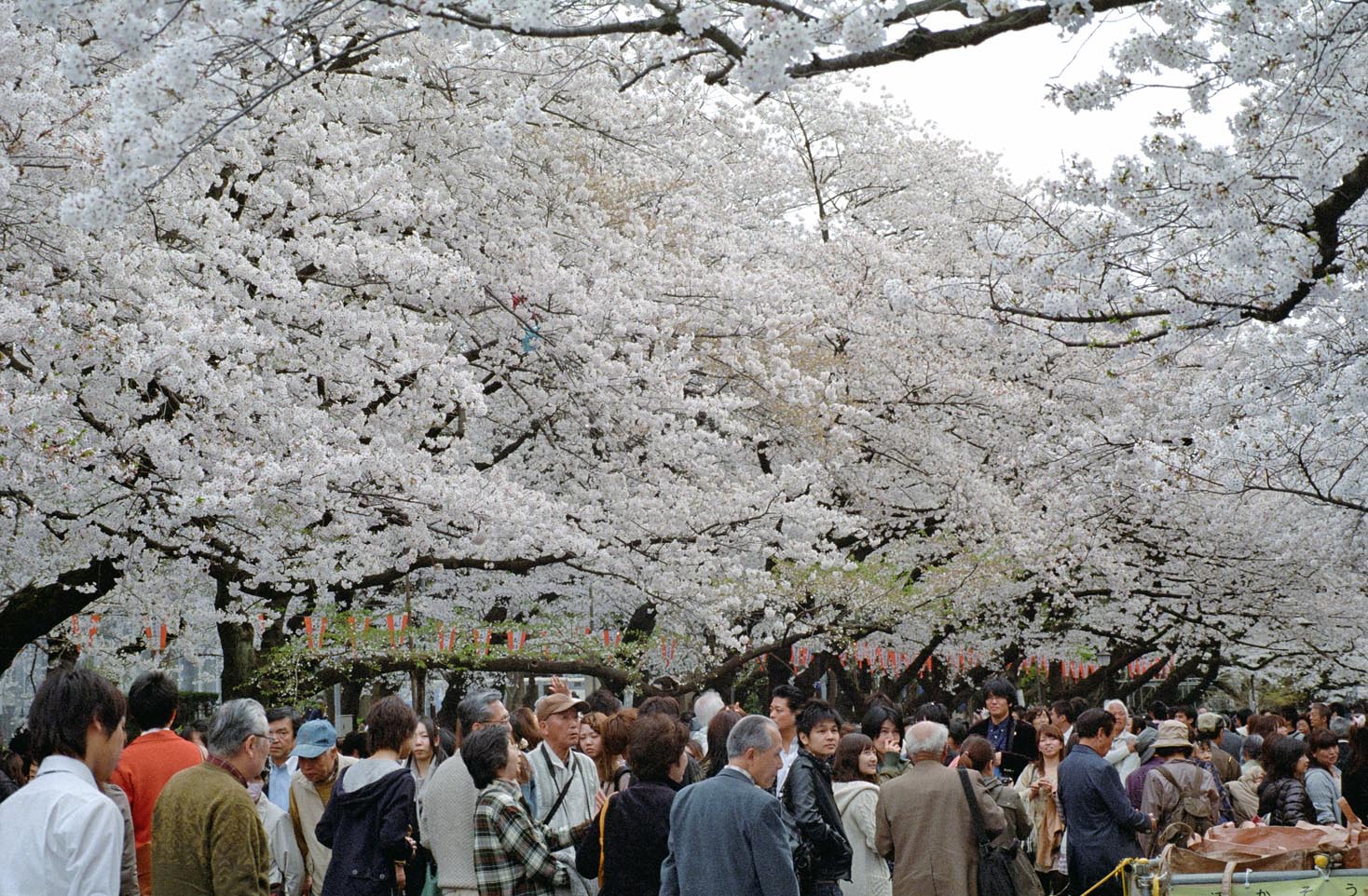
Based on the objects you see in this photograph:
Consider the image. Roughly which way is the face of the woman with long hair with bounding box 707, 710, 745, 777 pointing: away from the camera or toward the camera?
away from the camera

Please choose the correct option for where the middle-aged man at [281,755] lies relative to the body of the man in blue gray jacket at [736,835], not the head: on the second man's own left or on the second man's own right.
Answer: on the second man's own left

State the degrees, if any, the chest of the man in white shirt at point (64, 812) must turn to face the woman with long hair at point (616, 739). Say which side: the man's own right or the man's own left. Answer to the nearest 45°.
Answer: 0° — they already face them

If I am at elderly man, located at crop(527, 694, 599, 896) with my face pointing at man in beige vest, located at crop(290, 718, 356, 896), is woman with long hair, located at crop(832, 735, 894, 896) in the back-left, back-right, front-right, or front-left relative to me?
back-right

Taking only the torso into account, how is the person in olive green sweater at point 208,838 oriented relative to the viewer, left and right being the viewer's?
facing away from the viewer and to the right of the viewer

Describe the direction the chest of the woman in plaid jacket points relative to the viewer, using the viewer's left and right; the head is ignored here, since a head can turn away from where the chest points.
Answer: facing to the right of the viewer

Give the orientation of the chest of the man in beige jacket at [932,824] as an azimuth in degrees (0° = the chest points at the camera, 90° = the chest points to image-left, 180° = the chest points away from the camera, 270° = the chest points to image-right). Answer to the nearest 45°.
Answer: approximately 180°

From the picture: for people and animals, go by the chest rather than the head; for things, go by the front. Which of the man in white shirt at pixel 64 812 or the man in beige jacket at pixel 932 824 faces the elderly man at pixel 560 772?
the man in white shirt

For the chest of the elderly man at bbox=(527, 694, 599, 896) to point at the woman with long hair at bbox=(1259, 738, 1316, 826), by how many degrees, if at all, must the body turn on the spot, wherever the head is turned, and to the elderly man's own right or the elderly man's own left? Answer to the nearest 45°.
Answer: approximately 90° to the elderly man's own left
